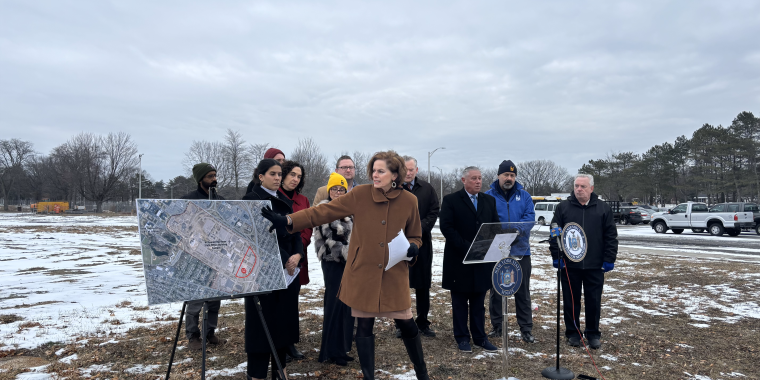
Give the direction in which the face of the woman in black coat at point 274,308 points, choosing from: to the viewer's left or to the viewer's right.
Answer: to the viewer's right

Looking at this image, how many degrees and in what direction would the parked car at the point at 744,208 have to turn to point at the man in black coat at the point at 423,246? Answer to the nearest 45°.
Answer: approximately 90° to its left

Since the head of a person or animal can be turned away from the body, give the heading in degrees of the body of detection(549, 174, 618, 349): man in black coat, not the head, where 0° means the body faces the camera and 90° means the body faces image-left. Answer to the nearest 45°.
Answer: approximately 0°

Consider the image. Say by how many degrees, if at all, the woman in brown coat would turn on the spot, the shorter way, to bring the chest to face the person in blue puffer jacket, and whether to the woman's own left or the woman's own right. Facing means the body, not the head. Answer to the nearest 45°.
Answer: approximately 135° to the woman's own left

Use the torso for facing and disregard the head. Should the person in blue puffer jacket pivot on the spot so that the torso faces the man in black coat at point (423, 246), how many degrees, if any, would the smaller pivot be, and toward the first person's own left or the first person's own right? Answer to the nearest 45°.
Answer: approximately 90° to the first person's own right

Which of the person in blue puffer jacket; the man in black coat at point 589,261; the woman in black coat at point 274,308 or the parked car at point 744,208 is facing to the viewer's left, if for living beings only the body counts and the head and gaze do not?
the parked car

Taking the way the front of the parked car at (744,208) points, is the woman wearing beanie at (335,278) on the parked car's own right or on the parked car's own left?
on the parked car's own left

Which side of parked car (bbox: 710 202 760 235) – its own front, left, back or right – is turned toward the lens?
left

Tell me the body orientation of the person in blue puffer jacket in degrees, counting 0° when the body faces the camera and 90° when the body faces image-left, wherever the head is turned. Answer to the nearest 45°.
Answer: approximately 0°

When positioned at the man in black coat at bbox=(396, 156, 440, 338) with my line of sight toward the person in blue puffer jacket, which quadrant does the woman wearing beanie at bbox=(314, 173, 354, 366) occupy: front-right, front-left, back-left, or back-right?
back-right
